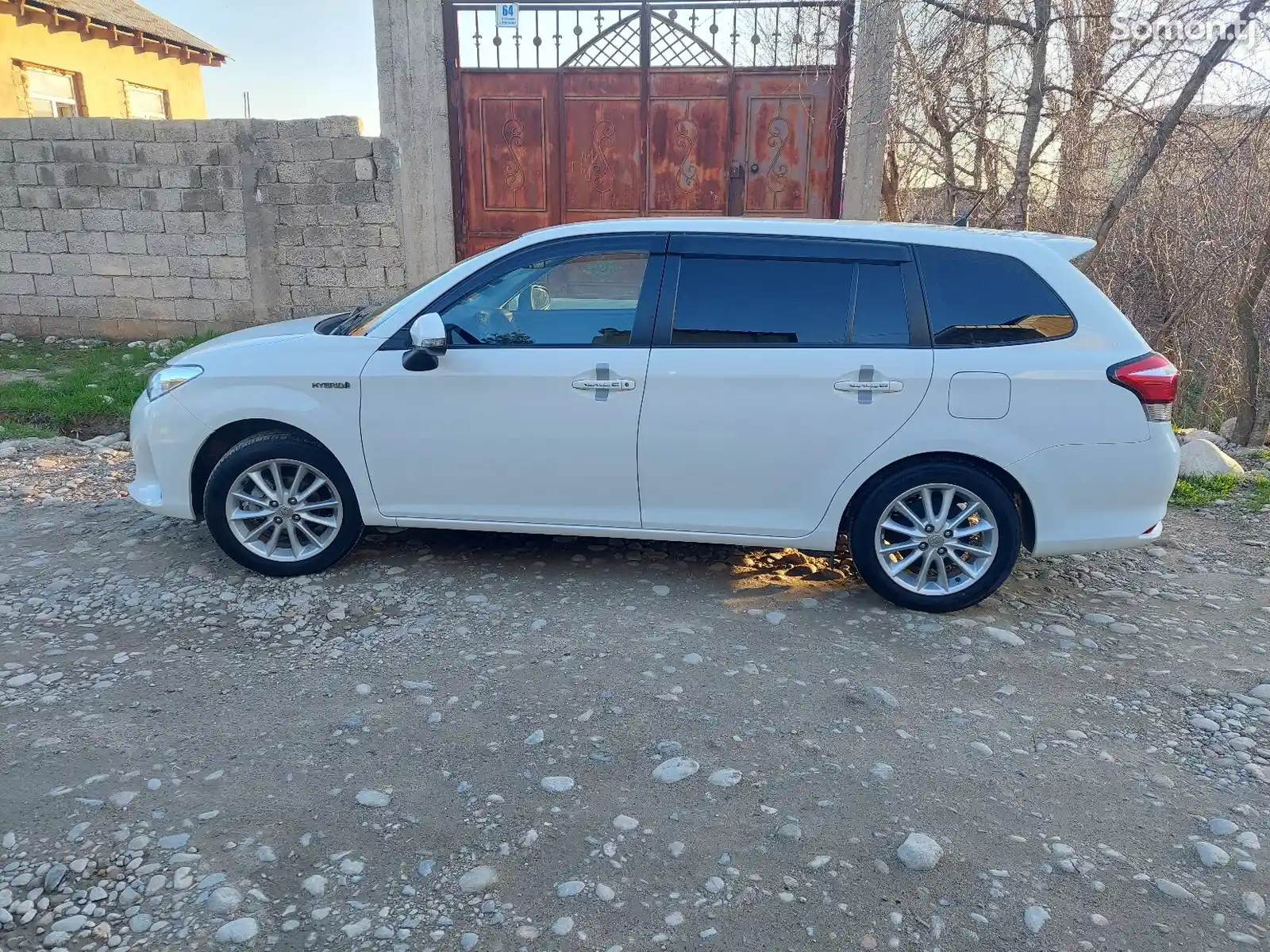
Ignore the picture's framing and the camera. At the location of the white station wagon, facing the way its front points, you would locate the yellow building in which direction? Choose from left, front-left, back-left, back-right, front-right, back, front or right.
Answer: front-right

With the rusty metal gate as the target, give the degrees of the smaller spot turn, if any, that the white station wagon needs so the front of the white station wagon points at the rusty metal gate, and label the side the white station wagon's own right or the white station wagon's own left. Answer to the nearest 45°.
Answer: approximately 90° to the white station wagon's own right

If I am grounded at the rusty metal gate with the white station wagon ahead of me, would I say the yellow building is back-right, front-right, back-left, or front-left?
back-right

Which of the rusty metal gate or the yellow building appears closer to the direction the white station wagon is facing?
the yellow building

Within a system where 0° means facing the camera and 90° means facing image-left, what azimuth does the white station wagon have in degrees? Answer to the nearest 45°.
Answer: approximately 90°
